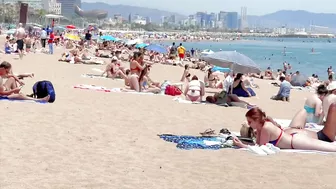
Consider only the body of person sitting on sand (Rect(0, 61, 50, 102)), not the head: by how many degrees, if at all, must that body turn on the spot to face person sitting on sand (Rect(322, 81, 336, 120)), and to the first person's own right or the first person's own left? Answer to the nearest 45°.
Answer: approximately 45° to the first person's own right

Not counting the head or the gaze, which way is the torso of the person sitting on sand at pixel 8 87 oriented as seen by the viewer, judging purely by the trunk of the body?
to the viewer's right

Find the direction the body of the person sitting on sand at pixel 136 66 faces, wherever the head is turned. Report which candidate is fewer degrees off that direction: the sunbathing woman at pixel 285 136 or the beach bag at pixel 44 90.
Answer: the sunbathing woman
